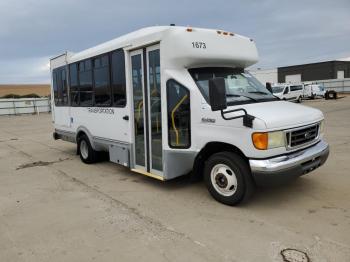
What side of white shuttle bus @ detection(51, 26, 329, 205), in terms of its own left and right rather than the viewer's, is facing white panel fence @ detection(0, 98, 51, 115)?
back

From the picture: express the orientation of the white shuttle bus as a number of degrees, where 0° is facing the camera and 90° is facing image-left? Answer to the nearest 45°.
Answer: approximately 315°

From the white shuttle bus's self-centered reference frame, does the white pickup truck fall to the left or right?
on its left
